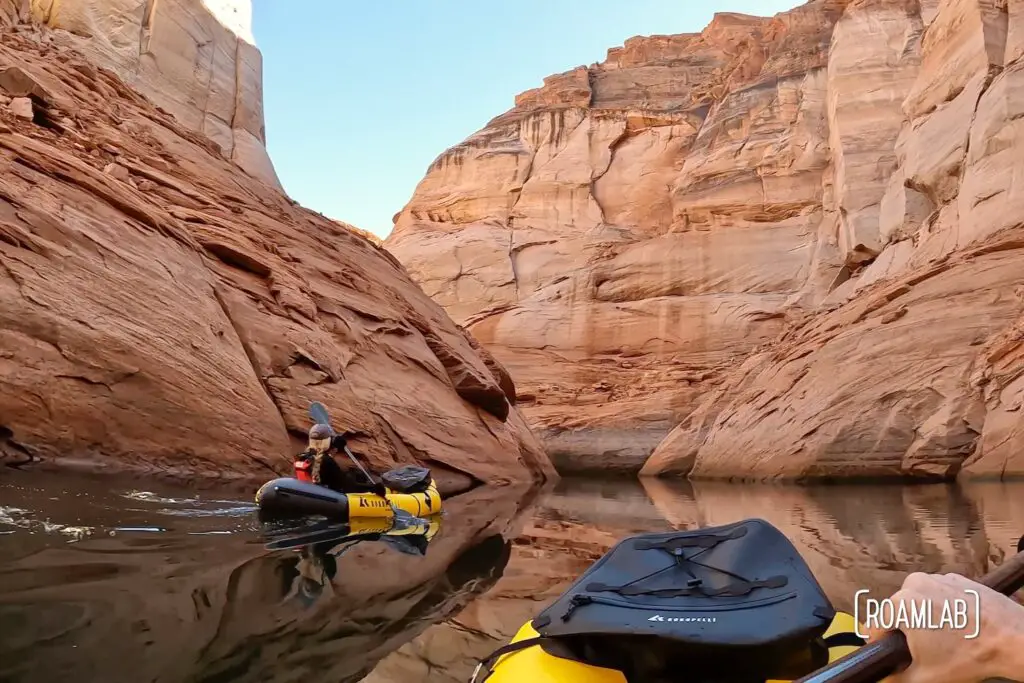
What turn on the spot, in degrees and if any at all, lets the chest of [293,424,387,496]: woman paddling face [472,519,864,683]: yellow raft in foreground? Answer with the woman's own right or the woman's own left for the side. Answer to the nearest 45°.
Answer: approximately 90° to the woman's own right

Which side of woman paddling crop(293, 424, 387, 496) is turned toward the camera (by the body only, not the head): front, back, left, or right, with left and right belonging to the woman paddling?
right

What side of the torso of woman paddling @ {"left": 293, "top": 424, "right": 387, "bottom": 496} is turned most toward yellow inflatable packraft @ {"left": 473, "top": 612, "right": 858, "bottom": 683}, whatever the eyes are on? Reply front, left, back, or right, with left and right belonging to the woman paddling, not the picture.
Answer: right
